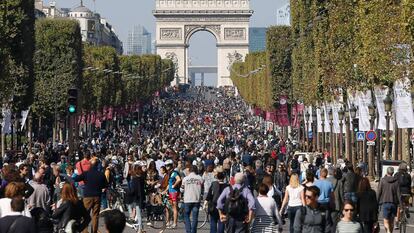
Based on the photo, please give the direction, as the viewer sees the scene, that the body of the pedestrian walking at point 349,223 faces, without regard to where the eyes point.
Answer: toward the camera
